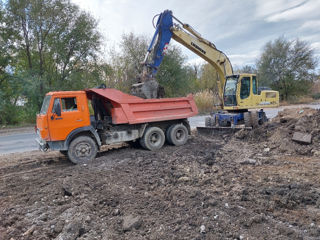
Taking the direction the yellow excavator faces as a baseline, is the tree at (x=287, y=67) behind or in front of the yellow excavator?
behind

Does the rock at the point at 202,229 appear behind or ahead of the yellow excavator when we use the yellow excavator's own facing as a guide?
ahead

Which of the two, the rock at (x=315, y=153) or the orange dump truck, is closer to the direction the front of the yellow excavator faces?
the orange dump truck

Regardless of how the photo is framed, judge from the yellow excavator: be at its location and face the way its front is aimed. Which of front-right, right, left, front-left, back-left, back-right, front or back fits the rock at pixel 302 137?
left

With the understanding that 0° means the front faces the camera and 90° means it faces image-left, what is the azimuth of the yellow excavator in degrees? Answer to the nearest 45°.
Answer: approximately 45°

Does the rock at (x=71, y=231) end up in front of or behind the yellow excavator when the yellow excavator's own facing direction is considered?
in front

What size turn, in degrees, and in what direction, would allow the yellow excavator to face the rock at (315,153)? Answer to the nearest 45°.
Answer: approximately 90° to its left

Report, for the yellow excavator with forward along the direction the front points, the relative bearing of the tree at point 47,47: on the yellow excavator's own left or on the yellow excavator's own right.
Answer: on the yellow excavator's own right

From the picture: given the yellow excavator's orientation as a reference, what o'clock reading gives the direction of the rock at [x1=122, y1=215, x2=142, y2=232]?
The rock is roughly at 11 o'clock from the yellow excavator.

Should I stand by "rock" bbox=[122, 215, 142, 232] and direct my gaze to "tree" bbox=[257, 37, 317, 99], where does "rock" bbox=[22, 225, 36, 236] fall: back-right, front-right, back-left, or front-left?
back-left

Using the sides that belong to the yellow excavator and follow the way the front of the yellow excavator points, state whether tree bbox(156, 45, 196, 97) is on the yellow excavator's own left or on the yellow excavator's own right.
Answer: on the yellow excavator's own right

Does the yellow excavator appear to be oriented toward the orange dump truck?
yes
